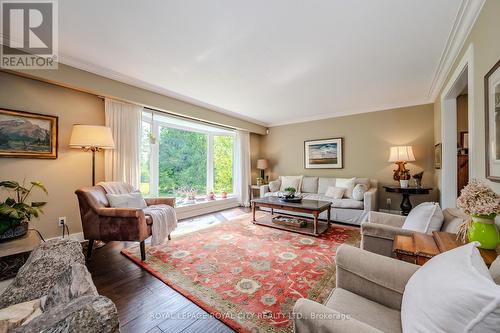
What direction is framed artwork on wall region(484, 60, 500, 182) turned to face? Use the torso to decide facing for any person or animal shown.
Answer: to the viewer's left

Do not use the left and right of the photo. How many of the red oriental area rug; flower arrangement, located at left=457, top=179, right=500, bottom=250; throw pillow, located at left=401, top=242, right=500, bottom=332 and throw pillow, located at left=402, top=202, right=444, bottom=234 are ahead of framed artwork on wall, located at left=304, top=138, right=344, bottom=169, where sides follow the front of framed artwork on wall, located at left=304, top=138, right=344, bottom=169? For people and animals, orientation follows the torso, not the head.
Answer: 4

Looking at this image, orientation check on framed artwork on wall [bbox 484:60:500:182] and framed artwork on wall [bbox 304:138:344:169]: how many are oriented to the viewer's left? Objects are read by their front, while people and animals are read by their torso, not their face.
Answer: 1

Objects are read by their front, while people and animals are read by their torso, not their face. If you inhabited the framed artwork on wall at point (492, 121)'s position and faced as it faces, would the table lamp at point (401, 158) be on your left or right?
on your right

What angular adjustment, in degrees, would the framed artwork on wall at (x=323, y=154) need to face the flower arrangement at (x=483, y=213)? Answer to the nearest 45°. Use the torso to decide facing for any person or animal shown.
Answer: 0° — it already faces it

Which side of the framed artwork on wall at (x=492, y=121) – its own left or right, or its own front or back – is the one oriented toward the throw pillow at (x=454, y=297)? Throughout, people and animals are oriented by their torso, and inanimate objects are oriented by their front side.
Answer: left

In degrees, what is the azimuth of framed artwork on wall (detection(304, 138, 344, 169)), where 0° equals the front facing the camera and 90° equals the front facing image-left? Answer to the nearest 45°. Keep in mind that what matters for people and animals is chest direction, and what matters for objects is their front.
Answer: approximately 0°
